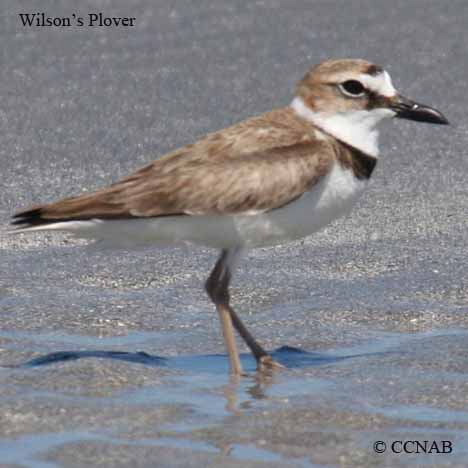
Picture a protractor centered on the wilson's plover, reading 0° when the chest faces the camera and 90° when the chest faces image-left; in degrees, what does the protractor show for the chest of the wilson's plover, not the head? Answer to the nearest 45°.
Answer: approximately 270°
